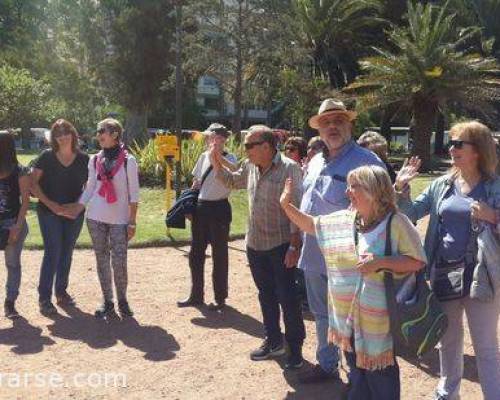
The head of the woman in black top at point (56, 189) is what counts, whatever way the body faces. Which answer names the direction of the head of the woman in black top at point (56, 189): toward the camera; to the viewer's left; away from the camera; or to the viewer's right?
toward the camera

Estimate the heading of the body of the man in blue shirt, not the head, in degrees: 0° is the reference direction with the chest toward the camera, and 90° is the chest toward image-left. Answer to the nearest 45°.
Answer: approximately 45°

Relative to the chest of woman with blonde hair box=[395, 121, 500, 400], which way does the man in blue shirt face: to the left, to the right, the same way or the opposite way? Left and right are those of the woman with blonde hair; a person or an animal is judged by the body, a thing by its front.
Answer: the same way

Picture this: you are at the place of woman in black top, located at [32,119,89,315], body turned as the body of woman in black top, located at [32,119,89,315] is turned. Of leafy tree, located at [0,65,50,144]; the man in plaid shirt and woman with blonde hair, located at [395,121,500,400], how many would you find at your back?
1

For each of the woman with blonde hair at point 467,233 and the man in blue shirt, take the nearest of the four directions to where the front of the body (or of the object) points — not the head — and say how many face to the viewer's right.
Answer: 0

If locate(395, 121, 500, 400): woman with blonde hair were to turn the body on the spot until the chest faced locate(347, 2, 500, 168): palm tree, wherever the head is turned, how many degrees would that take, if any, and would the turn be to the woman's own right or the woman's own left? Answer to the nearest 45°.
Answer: approximately 135° to the woman's own right

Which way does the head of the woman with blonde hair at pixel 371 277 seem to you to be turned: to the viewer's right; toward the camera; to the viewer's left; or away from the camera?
to the viewer's left

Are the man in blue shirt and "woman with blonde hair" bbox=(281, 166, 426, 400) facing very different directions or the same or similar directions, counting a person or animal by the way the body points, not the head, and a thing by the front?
same or similar directions

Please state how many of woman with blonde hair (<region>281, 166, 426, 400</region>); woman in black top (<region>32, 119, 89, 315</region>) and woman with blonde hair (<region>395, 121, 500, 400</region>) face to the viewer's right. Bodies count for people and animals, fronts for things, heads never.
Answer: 0

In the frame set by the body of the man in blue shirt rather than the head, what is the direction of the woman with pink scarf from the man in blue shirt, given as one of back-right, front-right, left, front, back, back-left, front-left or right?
right

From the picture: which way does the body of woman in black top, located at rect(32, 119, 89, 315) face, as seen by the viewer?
toward the camera

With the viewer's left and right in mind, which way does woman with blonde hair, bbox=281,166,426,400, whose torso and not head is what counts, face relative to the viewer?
facing the viewer and to the left of the viewer

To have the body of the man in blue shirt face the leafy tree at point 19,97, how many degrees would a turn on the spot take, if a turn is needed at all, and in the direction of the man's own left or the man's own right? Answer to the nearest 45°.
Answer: approximately 90° to the man's own right

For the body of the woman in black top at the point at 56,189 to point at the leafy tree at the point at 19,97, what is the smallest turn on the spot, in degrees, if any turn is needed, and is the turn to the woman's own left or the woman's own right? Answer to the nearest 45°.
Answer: approximately 180°

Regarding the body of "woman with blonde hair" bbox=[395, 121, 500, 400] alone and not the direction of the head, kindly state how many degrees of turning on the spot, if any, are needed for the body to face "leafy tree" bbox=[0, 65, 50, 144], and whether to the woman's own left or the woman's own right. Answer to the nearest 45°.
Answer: approximately 90° to the woman's own right
